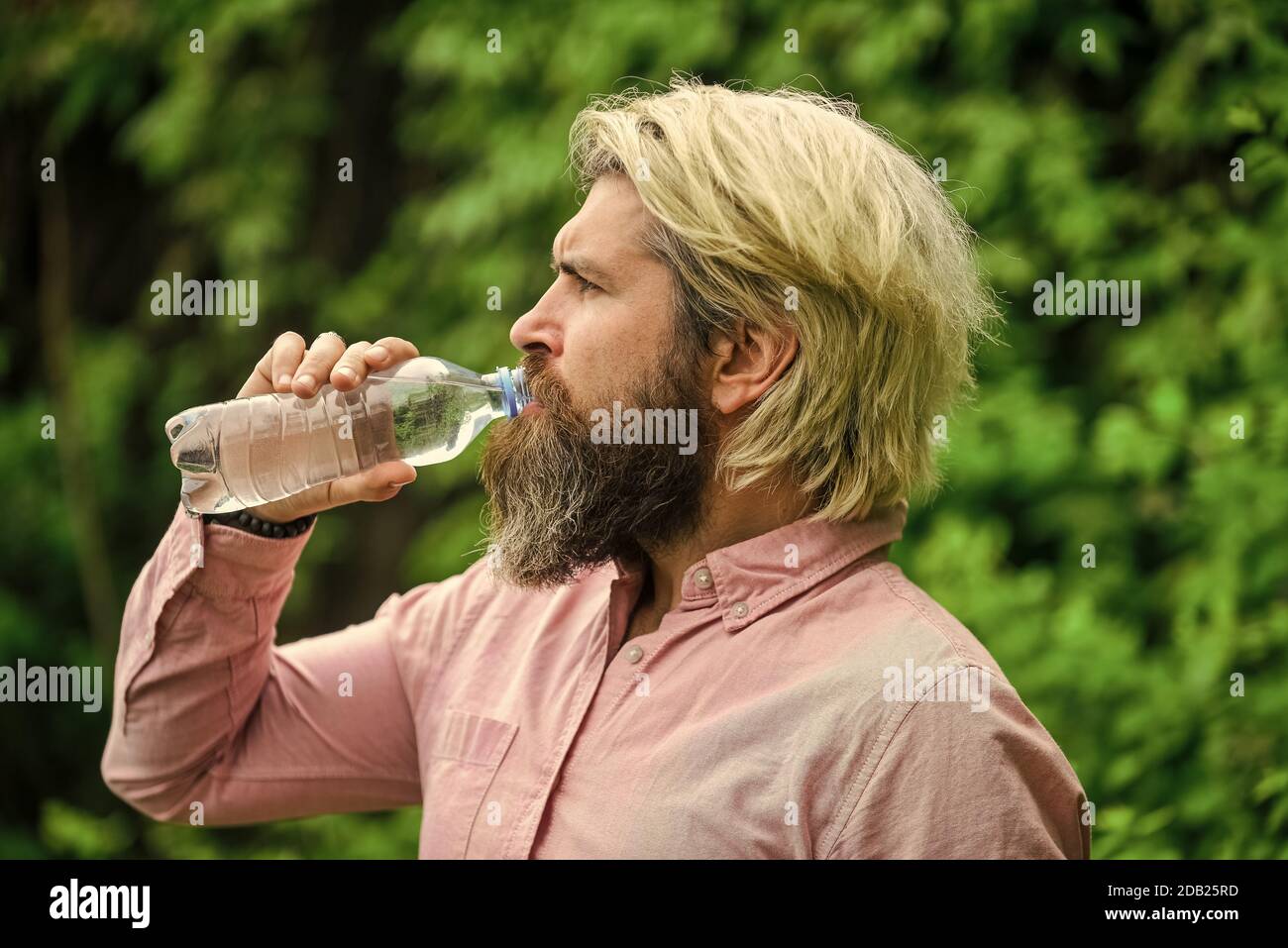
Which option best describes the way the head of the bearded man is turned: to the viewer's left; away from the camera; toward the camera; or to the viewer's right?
to the viewer's left

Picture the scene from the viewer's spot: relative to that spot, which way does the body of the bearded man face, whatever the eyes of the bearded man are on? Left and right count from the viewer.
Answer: facing the viewer and to the left of the viewer
